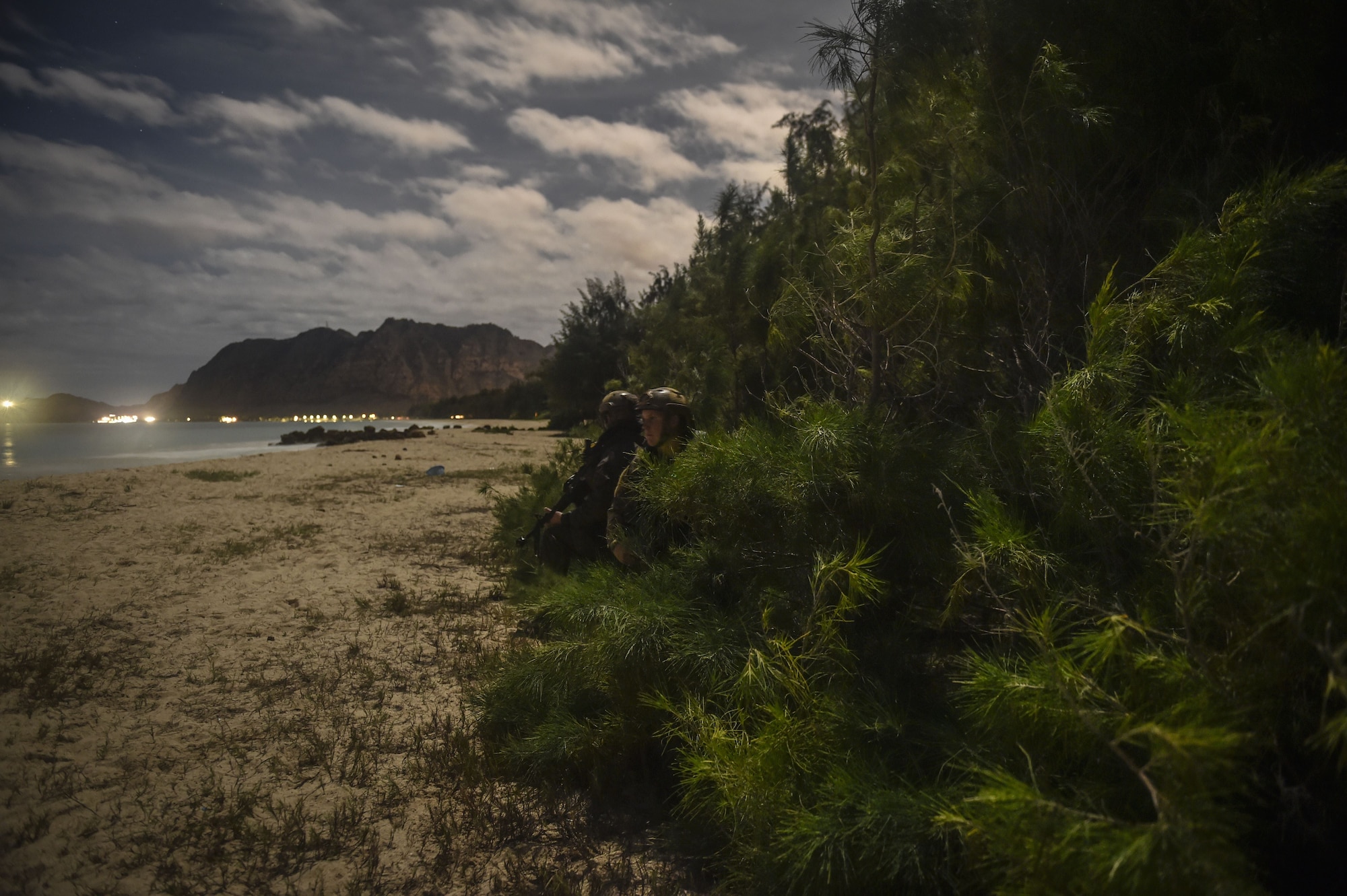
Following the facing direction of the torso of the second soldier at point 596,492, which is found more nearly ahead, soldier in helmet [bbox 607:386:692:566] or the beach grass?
the beach grass

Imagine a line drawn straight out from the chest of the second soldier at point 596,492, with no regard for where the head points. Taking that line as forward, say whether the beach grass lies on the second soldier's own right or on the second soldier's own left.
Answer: on the second soldier's own right

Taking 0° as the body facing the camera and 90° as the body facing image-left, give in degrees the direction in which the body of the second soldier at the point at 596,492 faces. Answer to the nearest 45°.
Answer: approximately 90°
